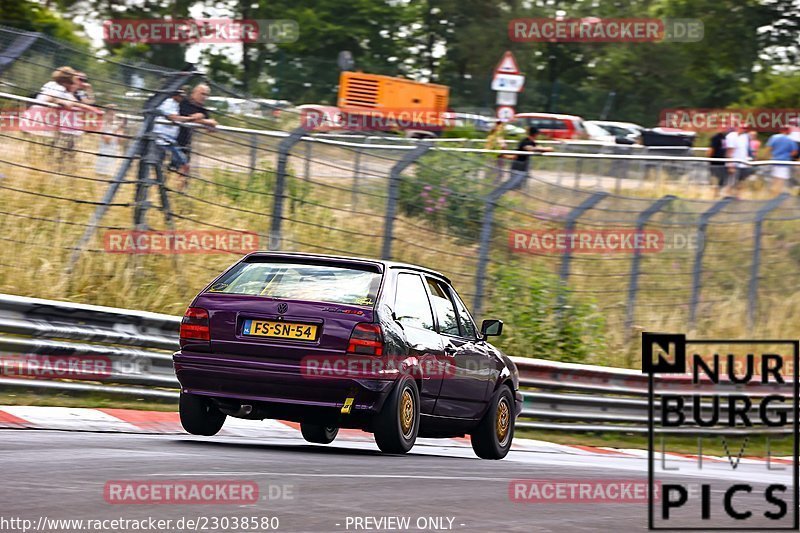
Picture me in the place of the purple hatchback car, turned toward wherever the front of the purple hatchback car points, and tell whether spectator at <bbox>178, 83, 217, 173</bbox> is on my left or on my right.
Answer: on my left

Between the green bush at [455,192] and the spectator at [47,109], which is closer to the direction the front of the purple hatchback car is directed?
the green bush

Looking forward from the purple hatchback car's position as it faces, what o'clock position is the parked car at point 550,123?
The parked car is roughly at 11 o'clock from the purple hatchback car.

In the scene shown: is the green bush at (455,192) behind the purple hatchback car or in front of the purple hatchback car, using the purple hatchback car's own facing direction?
in front

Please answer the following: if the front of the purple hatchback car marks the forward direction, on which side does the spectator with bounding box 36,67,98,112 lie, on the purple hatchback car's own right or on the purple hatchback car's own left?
on the purple hatchback car's own left

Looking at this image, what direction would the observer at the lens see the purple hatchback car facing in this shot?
facing away from the viewer and to the right of the viewer

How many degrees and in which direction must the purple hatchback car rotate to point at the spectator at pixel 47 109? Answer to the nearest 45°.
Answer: approximately 90° to its left
